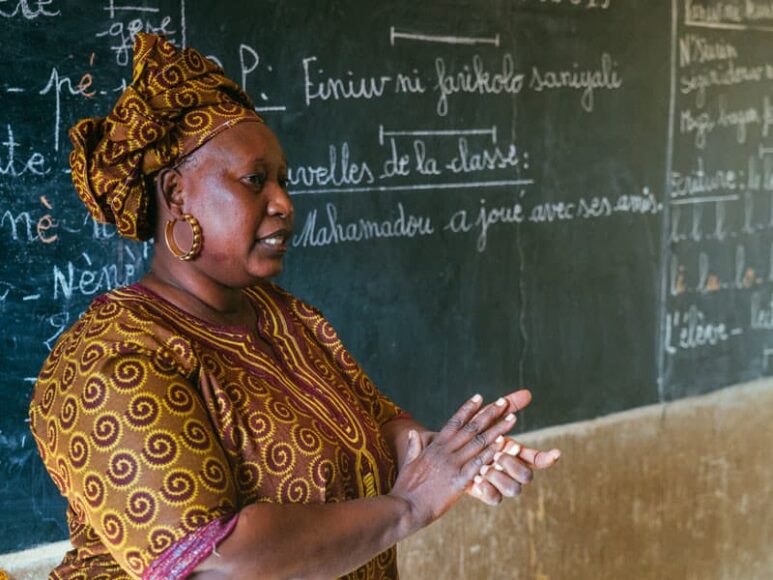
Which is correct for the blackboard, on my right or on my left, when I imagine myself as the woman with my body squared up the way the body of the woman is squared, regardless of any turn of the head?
on my left

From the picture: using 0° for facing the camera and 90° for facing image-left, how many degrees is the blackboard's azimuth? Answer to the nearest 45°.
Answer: approximately 315°

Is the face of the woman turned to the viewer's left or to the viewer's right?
to the viewer's right

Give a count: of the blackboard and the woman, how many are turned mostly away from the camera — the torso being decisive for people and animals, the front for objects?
0

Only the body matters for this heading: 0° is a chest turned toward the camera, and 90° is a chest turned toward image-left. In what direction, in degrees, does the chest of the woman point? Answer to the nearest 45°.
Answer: approximately 315°
